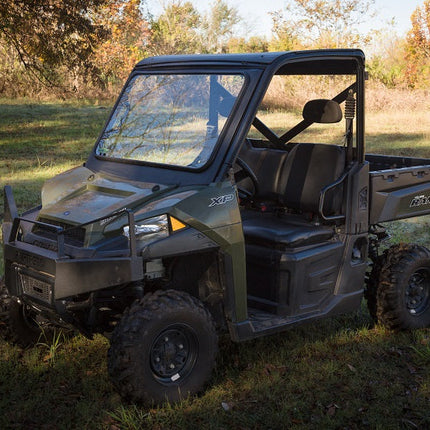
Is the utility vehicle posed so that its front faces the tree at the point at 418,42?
no

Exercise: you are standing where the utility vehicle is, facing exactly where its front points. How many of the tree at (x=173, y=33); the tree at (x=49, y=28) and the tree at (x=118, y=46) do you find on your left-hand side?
0

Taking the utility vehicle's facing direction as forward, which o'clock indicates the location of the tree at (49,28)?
The tree is roughly at 4 o'clock from the utility vehicle.

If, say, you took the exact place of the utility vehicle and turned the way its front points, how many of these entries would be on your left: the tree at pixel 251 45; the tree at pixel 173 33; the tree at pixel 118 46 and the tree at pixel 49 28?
0

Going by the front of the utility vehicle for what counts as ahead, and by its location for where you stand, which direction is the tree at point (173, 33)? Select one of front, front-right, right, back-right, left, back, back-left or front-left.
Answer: back-right

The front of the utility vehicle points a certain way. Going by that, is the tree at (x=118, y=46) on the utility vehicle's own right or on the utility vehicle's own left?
on the utility vehicle's own right

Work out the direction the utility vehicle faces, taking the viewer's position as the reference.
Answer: facing the viewer and to the left of the viewer
